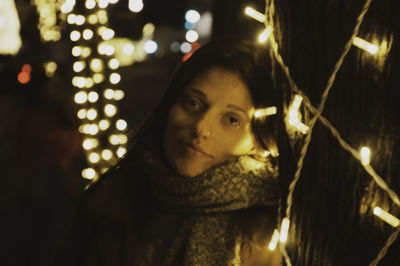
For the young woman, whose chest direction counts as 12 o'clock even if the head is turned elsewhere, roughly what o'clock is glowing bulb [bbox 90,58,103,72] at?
The glowing bulb is roughly at 5 o'clock from the young woman.

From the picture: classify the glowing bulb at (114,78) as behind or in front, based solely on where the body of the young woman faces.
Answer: behind

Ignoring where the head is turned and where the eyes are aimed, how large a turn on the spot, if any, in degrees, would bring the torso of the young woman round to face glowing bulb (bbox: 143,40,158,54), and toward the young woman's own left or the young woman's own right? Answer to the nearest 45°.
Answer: approximately 180°

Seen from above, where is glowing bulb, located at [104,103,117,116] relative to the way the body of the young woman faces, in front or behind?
behind

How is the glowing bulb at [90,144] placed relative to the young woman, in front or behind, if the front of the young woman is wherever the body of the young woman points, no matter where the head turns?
behind

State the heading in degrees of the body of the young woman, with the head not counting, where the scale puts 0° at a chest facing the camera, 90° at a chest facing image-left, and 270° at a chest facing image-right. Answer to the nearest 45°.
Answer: approximately 0°

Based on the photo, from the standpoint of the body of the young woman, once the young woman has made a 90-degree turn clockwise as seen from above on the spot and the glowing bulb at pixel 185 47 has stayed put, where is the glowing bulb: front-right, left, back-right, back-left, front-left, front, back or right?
right

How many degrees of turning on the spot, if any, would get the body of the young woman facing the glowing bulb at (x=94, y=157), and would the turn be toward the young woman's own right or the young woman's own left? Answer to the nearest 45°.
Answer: approximately 180°
